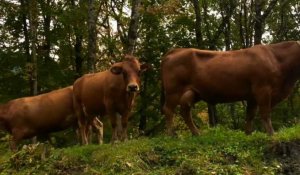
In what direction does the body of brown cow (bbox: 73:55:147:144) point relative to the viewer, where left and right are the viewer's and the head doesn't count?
facing the viewer and to the right of the viewer

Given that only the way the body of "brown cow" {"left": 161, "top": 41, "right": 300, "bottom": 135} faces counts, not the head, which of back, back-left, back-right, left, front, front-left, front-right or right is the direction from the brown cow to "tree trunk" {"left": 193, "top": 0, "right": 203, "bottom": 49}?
left

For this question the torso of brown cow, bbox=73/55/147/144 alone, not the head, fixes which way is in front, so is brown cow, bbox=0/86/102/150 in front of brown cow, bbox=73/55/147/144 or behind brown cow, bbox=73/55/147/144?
behind
